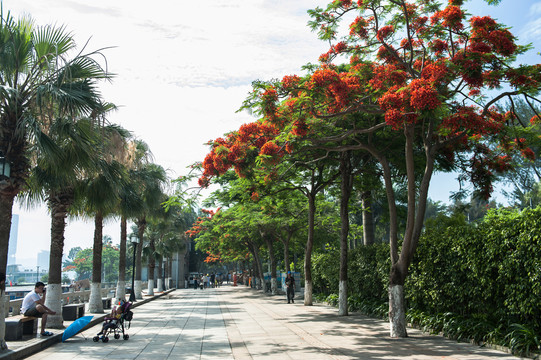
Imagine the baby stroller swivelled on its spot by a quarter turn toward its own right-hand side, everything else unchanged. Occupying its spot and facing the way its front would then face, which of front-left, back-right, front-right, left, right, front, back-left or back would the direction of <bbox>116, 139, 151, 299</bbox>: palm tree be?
front-right

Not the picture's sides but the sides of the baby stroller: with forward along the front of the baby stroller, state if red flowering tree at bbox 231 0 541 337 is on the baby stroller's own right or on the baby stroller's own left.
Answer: on the baby stroller's own left

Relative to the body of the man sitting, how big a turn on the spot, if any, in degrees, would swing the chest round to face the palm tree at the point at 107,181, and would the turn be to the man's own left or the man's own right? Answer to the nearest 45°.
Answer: approximately 45° to the man's own left

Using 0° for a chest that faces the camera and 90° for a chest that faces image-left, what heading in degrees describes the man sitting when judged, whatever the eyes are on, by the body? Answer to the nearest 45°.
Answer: approximately 270°

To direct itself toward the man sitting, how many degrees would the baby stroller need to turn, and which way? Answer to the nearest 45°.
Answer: approximately 45° to its right

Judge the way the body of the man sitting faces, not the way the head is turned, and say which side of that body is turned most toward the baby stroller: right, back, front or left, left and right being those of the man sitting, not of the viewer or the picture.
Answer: front

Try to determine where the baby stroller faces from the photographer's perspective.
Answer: facing the viewer and to the left of the viewer

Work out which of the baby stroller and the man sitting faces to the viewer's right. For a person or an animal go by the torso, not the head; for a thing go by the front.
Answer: the man sitting

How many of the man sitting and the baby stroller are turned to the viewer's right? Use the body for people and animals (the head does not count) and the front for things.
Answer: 1
